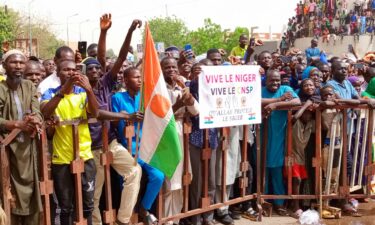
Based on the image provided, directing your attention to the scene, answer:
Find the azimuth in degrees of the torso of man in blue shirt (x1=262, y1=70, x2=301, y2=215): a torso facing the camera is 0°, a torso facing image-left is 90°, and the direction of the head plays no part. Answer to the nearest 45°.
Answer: approximately 0°

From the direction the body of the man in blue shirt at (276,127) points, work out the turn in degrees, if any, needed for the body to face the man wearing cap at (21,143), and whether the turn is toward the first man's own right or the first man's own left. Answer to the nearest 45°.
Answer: approximately 45° to the first man's own right

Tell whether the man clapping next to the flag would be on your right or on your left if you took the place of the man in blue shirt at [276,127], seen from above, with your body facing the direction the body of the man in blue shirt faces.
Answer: on your right

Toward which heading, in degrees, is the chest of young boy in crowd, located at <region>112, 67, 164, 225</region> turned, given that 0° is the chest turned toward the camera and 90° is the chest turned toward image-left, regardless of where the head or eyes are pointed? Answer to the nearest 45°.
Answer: approximately 315°

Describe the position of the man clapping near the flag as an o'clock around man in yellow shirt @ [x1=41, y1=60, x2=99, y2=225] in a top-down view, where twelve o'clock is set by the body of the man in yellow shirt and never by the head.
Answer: The man clapping near the flag is roughly at 8 o'clock from the man in yellow shirt.

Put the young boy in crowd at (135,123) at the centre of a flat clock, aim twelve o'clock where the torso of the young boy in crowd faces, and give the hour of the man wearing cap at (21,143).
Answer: The man wearing cap is roughly at 3 o'clock from the young boy in crowd.

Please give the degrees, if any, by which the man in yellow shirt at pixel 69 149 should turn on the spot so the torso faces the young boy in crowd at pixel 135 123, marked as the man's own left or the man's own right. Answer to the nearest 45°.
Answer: approximately 135° to the man's own left

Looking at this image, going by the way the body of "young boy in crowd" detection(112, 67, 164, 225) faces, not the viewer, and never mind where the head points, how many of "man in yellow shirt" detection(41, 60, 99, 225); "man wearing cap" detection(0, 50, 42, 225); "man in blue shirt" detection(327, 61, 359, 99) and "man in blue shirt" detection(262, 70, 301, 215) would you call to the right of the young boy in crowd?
2

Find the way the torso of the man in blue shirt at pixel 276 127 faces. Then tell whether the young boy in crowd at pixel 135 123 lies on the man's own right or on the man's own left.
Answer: on the man's own right

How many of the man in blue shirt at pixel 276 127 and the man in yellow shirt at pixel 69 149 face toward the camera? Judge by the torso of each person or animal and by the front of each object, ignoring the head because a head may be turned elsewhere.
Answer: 2

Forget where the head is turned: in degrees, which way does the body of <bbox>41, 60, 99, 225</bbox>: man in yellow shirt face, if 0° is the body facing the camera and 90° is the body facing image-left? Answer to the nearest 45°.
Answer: approximately 0°
